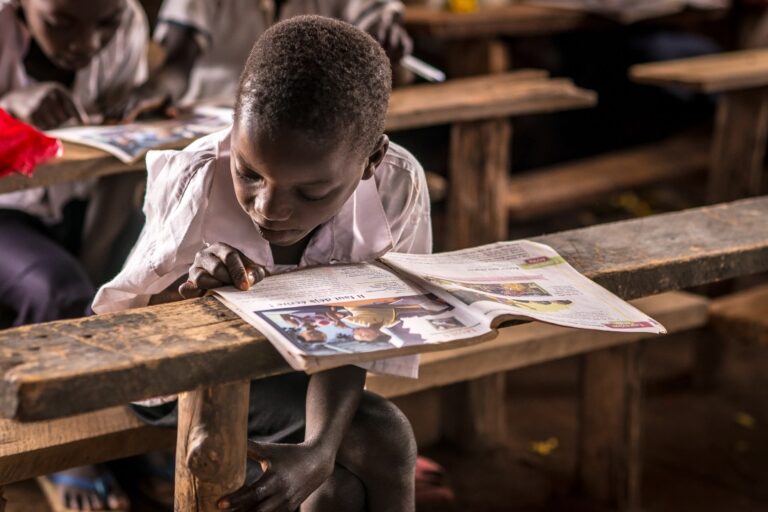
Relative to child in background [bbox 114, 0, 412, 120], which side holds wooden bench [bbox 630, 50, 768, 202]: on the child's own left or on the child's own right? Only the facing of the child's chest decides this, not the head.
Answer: on the child's own left

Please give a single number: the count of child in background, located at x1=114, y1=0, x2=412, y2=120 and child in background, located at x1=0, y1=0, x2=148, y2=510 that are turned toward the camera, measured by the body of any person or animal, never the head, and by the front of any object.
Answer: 2

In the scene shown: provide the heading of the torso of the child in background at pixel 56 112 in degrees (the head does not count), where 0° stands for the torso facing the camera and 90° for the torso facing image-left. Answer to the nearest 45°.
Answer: approximately 0°

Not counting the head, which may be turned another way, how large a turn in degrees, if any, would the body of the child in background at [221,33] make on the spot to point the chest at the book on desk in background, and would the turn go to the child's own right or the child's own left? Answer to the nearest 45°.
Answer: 0° — they already face it

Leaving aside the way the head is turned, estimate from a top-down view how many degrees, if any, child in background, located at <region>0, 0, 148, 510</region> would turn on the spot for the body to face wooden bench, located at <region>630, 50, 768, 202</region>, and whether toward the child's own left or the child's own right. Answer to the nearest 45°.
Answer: approximately 90° to the child's own left

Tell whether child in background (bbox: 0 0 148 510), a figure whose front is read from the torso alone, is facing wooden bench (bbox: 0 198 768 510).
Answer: yes

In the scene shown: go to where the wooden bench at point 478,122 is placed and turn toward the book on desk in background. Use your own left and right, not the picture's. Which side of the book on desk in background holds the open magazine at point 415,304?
left

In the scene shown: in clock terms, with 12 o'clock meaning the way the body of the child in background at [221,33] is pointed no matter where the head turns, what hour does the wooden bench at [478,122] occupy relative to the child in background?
The wooden bench is roughly at 10 o'clock from the child in background.
